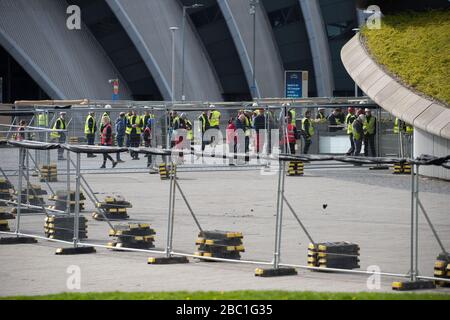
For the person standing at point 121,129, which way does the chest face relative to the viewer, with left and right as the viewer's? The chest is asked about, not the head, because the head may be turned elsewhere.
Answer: facing to the right of the viewer

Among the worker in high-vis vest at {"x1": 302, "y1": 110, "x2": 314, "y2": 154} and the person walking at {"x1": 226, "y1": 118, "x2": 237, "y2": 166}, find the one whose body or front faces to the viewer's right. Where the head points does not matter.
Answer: the worker in high-vis vest

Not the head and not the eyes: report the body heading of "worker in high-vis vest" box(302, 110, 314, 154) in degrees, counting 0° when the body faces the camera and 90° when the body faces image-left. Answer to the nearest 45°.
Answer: approximately 270°

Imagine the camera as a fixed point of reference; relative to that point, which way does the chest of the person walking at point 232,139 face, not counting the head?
away from the camera

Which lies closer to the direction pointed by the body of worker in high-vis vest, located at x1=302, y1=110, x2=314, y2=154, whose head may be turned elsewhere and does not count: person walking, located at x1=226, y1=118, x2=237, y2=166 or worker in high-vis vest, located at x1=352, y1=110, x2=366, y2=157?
the worker in high-vis vest

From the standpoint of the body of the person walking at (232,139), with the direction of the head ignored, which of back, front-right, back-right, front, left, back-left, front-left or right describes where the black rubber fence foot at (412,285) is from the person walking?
back
